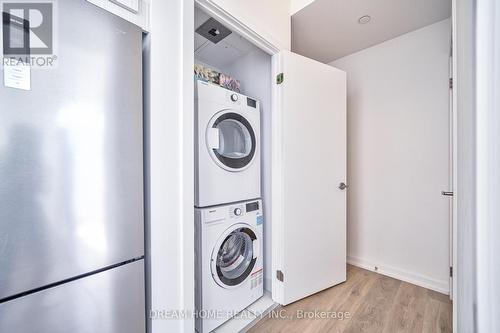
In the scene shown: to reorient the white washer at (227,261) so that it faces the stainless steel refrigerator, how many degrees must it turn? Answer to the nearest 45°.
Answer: approximately 90° to its right

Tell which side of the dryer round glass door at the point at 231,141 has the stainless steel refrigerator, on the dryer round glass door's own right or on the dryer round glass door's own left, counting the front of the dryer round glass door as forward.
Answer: on the dryer round glass door's own right

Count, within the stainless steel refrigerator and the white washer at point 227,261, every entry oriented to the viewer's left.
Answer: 0

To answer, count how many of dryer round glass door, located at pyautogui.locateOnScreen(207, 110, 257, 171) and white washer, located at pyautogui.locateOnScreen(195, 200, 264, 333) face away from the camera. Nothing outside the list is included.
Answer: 0

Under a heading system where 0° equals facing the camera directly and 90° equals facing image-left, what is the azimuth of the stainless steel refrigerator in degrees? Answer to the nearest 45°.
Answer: approximately 315°

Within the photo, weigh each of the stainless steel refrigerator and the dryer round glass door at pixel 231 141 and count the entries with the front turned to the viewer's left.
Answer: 0

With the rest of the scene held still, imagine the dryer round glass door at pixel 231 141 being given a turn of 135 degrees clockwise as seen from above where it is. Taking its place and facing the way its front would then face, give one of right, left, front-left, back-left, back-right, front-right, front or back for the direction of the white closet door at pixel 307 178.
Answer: back

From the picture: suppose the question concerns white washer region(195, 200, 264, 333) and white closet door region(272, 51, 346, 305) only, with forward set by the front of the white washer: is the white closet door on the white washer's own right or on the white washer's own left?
on the white washer's own left
